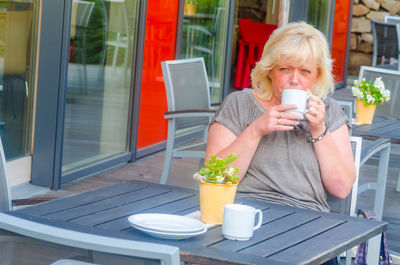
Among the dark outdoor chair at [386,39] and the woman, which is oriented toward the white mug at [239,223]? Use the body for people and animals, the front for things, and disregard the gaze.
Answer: the woman

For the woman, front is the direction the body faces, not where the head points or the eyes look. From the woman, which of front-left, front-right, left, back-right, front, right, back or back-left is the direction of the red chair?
back

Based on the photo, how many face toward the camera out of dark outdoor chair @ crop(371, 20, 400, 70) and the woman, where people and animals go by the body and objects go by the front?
1
